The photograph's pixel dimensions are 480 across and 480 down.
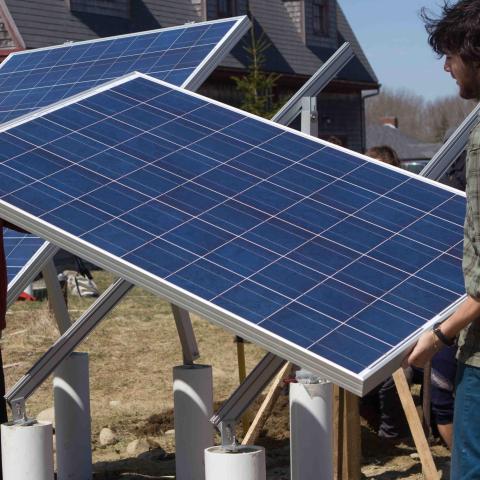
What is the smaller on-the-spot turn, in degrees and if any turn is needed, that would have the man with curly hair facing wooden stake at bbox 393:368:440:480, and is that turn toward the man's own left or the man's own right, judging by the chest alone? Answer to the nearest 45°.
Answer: approximately 90° to the man's own right

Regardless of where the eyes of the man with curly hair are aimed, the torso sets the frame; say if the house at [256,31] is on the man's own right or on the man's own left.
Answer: on the man's own right

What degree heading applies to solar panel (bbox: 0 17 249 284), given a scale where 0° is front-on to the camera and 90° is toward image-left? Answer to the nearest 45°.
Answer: approximately 45°

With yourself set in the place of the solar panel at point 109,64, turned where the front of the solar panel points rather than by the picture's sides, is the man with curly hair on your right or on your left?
on your left

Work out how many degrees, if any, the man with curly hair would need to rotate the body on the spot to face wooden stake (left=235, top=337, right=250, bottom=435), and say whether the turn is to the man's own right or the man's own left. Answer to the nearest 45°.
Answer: approximately 90° to the man's own right

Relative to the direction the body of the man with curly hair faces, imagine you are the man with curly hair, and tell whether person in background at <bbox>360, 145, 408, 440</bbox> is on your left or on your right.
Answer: on your right

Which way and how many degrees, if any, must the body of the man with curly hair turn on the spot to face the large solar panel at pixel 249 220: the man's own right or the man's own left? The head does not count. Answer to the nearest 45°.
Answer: approximately 45° to the man's own right

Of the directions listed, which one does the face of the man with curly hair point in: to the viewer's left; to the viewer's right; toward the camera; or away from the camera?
to the viewer's left

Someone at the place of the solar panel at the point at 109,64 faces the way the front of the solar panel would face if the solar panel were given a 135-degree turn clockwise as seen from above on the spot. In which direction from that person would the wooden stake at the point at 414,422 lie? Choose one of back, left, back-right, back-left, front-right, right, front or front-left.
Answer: back-right

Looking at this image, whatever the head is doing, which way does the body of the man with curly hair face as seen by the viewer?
to the viewer's left
